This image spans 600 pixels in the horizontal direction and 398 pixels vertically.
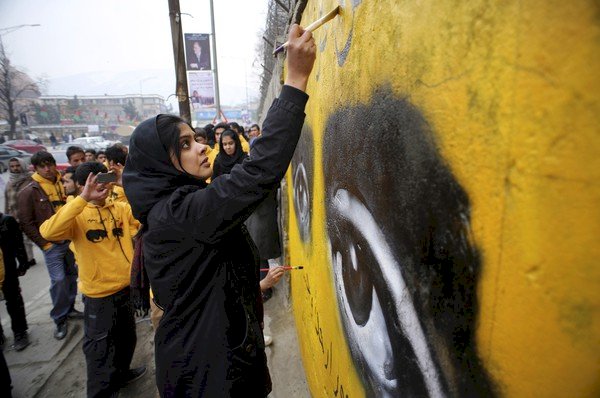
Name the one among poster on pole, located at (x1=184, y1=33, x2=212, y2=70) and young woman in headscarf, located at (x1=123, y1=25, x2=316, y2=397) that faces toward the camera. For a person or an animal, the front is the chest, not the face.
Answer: the poster on pole

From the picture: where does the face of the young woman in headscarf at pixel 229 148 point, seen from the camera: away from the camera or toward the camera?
toward the camera

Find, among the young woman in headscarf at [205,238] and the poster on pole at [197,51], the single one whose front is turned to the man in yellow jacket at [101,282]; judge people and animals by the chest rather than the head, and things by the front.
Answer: the poster on pole

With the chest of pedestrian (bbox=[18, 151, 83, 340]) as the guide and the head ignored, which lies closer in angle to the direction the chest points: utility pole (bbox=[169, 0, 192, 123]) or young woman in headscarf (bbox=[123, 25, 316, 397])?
the young woman in headscarf

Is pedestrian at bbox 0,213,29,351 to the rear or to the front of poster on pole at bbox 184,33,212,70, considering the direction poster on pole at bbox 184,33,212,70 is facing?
to the front

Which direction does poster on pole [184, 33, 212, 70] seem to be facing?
toward the camera

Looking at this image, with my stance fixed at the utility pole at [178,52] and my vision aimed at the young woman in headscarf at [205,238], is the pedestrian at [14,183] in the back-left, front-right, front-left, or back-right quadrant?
front-right

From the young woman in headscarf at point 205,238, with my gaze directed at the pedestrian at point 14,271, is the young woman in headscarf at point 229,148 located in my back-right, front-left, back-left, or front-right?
front-right

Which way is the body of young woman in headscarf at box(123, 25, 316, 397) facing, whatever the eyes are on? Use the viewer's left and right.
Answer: facing to the right of the viewer

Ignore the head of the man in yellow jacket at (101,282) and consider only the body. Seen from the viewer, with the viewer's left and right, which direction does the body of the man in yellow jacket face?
facing the viewer and to the right of the viewer

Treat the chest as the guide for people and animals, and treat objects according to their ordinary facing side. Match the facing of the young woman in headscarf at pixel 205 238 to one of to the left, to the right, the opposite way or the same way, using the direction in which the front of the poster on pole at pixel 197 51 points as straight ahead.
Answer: to the left

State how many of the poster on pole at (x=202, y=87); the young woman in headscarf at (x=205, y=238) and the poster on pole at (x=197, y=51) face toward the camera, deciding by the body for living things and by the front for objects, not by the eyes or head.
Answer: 2

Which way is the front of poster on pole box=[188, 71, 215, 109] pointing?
toward the camera
